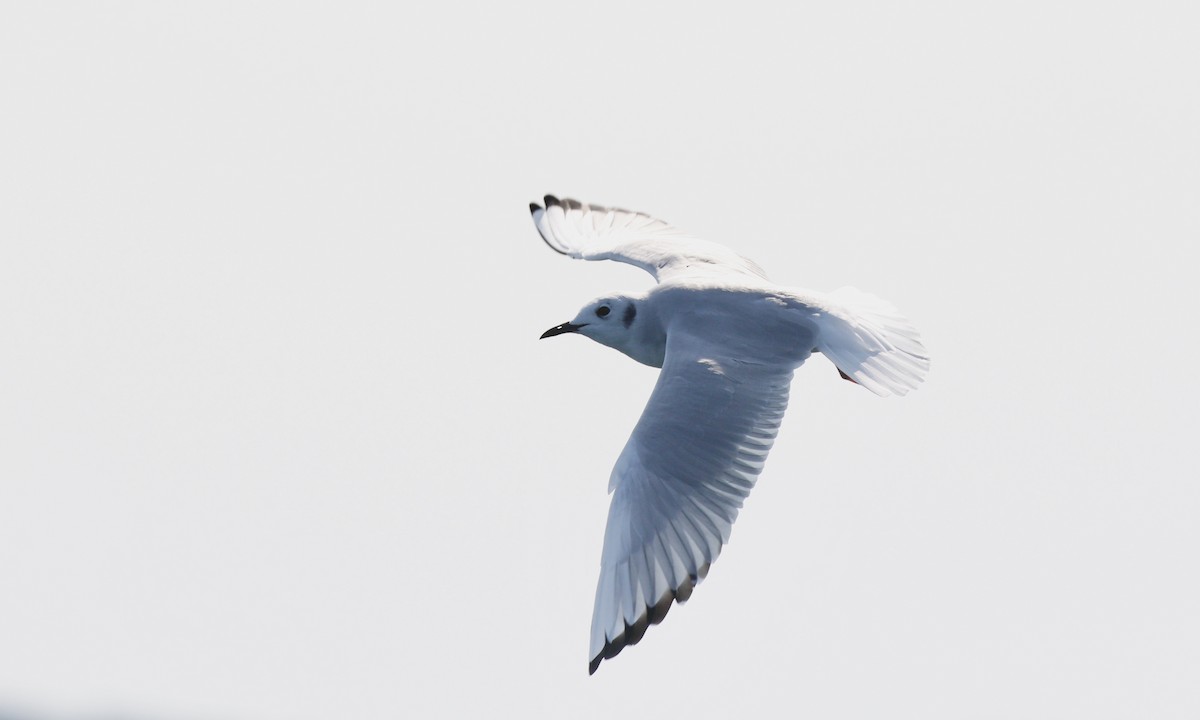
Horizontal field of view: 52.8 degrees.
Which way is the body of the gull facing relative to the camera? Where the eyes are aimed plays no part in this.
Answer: to the viewer's left
